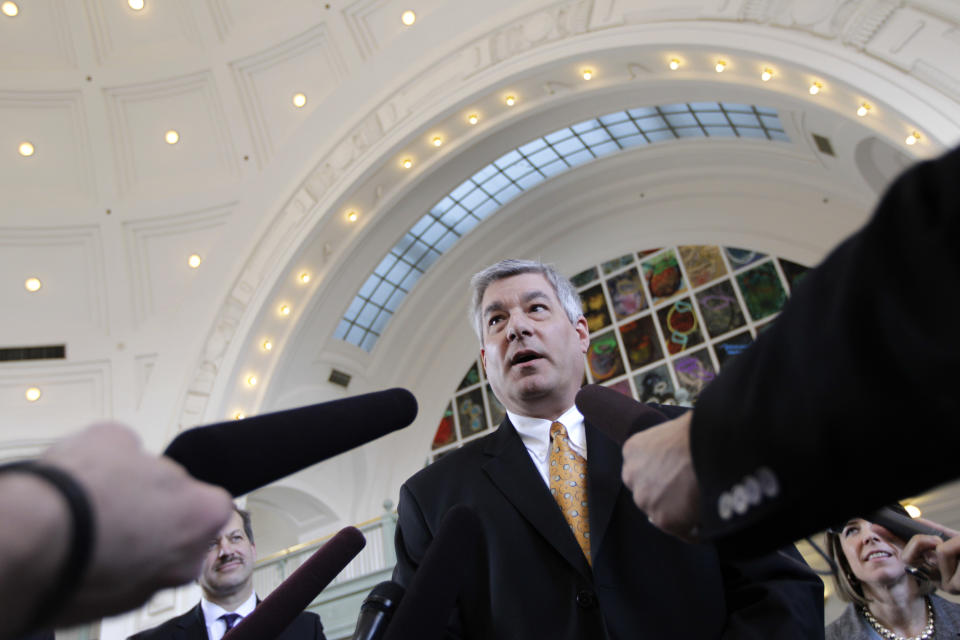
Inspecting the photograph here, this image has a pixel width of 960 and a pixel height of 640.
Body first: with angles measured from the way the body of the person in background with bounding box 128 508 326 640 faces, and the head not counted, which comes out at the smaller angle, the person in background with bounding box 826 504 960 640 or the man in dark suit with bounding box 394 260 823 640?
the man in dark suit

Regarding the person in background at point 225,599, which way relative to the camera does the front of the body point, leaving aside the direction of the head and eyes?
toward the camera

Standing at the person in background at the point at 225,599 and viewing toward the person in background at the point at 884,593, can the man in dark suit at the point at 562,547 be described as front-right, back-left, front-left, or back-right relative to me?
front-right

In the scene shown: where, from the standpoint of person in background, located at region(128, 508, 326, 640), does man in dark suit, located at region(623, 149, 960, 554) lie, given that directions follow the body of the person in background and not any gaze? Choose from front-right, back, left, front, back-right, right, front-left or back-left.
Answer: front

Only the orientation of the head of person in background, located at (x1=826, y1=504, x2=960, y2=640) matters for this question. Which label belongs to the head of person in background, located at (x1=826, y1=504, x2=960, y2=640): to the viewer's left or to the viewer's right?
to the viewer's left

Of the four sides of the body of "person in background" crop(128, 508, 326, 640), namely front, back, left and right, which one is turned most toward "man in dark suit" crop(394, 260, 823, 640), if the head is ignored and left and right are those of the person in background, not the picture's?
front

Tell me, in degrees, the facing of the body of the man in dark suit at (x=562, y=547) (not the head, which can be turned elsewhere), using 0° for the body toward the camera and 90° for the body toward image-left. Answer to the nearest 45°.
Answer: approximately 0°

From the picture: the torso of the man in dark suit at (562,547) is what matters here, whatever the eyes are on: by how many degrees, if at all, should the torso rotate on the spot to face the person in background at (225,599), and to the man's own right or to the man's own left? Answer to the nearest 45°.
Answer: approximately 135° to the man's own right

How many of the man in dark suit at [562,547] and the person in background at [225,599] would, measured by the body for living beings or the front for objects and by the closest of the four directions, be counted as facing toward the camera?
2

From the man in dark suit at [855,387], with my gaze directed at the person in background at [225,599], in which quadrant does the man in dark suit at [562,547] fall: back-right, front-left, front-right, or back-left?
front-right

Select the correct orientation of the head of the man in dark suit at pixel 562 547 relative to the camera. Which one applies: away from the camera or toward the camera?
toward the camera
